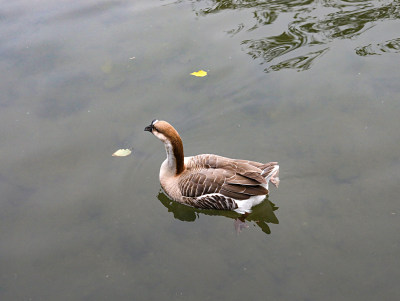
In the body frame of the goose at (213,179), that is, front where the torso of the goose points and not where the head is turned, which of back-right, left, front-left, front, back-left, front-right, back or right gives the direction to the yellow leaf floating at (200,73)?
right

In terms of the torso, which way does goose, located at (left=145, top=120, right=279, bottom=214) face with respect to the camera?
to the viewer's left
